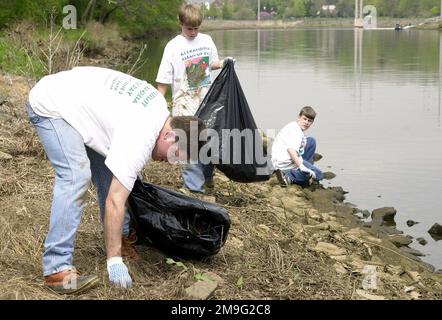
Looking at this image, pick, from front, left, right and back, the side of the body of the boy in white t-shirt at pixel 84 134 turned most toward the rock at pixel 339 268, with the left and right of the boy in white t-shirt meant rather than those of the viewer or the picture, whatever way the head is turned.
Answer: front

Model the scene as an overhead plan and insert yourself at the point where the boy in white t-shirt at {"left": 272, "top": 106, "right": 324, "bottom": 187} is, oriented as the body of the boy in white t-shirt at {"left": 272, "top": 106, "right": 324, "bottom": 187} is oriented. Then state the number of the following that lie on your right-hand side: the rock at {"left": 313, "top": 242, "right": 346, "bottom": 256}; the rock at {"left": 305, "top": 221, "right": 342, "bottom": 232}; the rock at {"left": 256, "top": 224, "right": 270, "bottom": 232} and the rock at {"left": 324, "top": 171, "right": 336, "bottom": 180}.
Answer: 3

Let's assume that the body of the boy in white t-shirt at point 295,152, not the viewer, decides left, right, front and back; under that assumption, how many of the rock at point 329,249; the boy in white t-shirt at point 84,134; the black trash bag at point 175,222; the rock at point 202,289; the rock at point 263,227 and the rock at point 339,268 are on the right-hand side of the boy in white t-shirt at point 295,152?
6

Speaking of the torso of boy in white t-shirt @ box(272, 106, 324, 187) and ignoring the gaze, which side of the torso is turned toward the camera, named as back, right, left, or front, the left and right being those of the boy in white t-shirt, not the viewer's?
right

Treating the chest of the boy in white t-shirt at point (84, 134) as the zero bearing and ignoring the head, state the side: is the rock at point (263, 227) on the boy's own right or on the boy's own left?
on the boy's own left

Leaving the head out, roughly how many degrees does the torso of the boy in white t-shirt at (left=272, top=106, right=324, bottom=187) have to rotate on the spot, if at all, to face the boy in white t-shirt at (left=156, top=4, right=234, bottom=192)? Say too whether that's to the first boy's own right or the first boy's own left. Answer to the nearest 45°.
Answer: approximately 90° to the first boy's own right

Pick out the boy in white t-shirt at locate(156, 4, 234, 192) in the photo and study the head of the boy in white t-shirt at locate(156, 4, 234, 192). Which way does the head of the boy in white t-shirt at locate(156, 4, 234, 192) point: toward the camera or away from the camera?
toward the camera

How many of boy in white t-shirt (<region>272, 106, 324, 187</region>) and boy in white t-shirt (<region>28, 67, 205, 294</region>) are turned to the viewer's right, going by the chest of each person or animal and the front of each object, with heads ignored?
2

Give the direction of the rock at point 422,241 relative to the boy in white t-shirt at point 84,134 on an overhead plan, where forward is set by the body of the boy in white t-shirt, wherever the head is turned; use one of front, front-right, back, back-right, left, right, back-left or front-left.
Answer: front-left

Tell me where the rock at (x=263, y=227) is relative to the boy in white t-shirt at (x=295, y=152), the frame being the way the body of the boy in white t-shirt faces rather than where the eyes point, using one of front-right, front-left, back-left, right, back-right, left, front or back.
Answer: right

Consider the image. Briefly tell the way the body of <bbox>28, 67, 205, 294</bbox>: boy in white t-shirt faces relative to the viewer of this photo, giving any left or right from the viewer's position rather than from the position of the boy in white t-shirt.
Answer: facing to the right of the viewer

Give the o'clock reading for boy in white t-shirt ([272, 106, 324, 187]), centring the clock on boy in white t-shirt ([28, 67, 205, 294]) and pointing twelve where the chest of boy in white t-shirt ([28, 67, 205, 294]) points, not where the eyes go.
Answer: boy in white t-shirt ([272, 106, 324, 187]) is roughly at 10 o'clock from boy in white t-shirt ([28, 67, 205, 294]).
